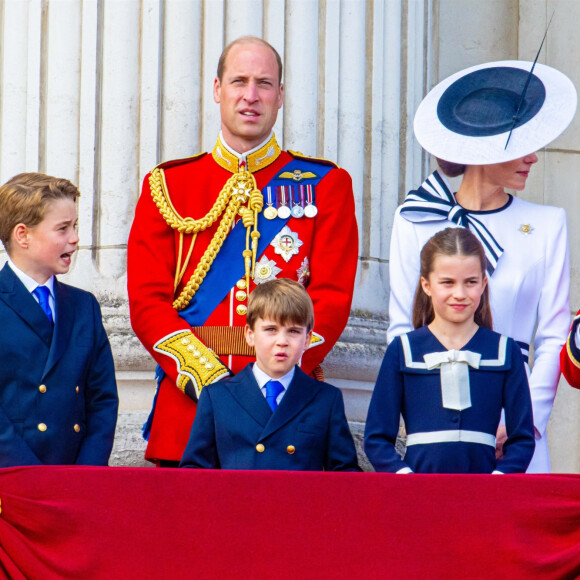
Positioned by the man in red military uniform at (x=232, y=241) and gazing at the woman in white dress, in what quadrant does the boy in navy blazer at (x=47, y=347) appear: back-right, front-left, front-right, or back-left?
back-right

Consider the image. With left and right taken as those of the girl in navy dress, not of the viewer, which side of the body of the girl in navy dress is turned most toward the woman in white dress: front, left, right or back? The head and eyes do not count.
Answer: back

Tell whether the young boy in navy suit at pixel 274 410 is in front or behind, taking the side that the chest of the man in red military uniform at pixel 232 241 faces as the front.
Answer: in front

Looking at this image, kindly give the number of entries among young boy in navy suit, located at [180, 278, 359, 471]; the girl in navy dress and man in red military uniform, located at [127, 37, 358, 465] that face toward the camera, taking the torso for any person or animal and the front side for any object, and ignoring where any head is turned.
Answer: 3

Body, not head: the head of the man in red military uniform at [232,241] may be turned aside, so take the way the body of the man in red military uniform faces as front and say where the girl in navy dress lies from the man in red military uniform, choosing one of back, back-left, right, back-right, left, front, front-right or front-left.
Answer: front-left

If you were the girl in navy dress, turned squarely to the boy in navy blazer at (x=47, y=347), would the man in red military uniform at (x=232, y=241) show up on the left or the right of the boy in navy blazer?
right

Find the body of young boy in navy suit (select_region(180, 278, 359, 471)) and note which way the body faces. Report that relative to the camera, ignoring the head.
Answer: toward the camera

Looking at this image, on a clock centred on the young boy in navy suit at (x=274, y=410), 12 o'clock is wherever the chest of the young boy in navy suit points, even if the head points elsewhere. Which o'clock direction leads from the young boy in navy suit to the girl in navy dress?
The girl in navy dress is roughly at 9 o'clock from the young boy in navy suit.

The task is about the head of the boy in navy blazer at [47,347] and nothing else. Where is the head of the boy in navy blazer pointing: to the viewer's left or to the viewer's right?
to the viewer's right

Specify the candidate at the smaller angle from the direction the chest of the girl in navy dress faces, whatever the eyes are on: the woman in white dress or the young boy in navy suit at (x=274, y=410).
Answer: the young boy in navy suit

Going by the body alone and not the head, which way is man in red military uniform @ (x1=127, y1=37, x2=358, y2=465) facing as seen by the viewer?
toward the camera

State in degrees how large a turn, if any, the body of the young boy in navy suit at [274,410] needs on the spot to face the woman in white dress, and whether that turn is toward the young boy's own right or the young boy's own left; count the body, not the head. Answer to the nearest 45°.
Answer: approximately 135° to the young boy's own left

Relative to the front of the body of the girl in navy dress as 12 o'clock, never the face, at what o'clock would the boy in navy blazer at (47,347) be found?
The boy in navy blazer is roughly at 3 o'clock from the girl in navy dress.
